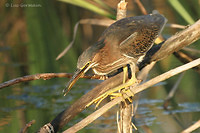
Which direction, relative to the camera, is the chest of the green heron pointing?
to the viewer's left
